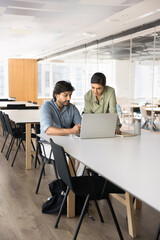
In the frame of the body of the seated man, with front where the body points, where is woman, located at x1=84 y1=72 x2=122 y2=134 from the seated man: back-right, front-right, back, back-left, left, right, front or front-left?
left

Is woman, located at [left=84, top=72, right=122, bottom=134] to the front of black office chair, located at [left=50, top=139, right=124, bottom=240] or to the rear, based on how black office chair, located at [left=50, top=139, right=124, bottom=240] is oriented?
to the front

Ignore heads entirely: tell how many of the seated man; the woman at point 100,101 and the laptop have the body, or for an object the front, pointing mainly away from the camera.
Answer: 1

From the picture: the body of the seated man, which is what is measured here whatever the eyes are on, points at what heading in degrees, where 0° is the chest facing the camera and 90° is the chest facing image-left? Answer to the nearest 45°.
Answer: approximately 315°

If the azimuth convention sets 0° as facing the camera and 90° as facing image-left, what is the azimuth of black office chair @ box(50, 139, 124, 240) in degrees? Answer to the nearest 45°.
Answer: approximately 225°

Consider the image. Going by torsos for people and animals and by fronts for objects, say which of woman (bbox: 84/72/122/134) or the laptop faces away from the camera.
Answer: the laptop

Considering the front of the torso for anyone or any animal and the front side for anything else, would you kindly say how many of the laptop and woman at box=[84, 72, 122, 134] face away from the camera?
1

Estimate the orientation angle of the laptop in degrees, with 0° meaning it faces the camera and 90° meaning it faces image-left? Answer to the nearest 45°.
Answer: approximately 180°

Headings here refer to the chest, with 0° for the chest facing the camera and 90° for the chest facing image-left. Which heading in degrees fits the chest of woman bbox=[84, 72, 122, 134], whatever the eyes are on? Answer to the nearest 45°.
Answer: approximately 45°

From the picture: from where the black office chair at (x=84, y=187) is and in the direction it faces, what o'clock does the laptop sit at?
The laptop is roughly at 11 o'clock from the black office chair.
